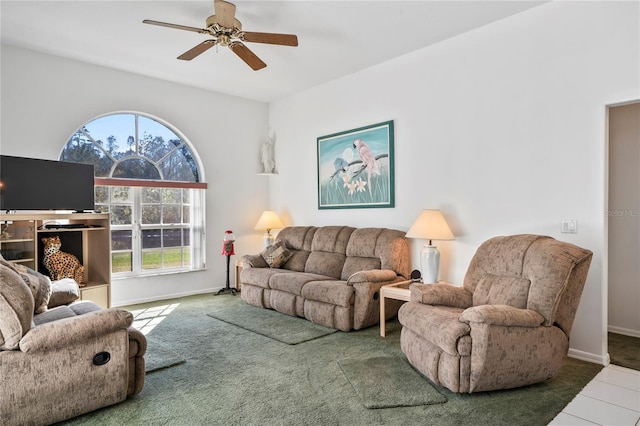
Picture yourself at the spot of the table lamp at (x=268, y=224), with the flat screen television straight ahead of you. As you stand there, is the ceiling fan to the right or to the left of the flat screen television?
left

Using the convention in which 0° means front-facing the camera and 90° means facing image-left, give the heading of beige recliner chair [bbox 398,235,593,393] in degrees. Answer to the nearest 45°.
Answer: approximately 45°

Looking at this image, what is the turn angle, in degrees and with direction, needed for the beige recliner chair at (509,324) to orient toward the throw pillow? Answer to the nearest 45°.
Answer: approximately 90° to its right

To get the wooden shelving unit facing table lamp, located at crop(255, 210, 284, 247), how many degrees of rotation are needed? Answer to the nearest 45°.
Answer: approximately 90° to its left

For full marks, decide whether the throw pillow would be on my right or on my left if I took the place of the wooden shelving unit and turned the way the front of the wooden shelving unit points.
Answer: on my left

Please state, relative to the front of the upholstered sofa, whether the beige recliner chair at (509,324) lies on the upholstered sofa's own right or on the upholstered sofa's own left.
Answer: on the upholstered sofa's own left

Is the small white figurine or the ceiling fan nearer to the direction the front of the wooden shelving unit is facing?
the ceiling fan

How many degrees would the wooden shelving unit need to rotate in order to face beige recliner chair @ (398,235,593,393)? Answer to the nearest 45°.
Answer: approximately 45° to its left

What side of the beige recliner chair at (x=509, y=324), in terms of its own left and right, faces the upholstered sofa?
right

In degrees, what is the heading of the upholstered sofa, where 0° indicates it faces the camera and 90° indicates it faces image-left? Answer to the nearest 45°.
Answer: approximately 45°

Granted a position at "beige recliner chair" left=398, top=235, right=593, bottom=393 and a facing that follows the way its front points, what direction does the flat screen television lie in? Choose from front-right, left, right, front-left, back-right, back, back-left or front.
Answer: front-right
